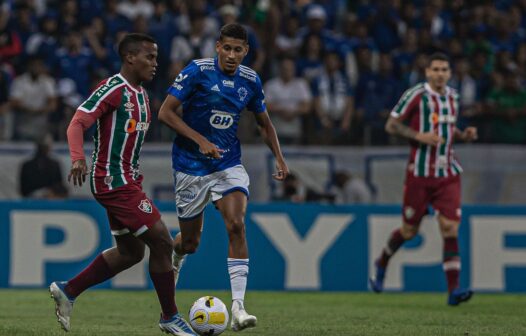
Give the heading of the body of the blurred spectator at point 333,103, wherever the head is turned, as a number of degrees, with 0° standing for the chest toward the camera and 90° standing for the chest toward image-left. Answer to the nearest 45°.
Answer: approximately 0°

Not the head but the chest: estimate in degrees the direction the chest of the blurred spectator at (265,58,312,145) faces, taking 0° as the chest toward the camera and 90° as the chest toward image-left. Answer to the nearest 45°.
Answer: approximately 0°

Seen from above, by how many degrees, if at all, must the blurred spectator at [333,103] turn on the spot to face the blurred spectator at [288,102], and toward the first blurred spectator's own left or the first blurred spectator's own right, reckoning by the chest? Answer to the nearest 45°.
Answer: approximately 90° to the first blurred spectator's own right

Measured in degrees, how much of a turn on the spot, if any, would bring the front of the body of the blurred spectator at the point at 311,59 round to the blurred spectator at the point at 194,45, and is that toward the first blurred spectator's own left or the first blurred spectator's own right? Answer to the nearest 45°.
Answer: approximately 90° to the first blurred spectator's own right
